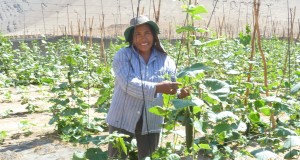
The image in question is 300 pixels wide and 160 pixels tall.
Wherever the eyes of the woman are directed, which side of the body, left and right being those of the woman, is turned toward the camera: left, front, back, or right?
front

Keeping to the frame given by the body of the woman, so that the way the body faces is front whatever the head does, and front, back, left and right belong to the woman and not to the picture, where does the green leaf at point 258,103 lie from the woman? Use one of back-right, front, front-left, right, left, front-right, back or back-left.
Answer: front-left
